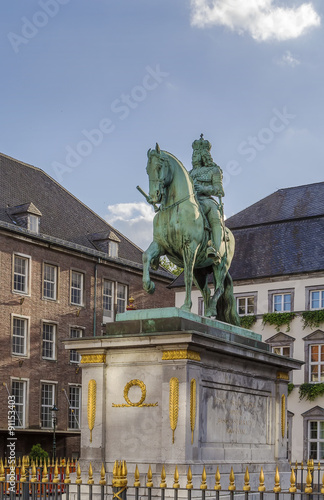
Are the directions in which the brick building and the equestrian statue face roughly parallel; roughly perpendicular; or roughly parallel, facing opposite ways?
roughly perpendicular

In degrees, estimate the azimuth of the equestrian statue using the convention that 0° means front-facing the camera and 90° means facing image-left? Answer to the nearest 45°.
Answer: approximately 45°

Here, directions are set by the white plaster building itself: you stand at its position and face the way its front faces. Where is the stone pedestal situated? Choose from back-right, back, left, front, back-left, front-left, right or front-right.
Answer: front

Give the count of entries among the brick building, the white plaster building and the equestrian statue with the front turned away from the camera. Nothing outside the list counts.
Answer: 0

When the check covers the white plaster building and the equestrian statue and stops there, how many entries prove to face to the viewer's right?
0

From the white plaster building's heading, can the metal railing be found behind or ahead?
ahead

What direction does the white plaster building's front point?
toward the camera

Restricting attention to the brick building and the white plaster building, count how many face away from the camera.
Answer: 0

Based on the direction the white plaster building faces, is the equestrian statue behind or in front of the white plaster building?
in front

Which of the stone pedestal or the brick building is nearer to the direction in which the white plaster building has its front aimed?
the stone pedestal
